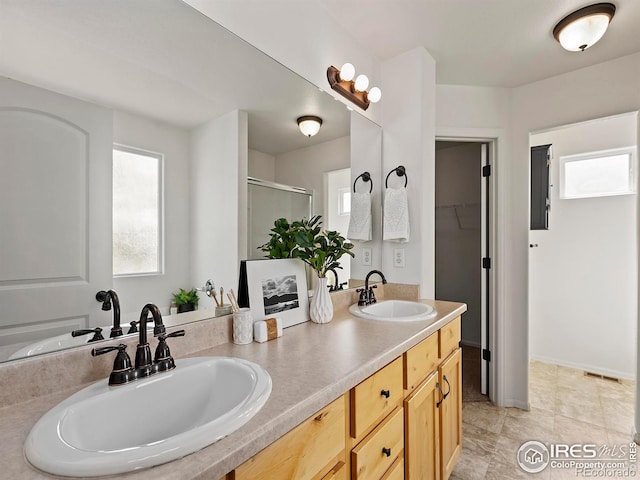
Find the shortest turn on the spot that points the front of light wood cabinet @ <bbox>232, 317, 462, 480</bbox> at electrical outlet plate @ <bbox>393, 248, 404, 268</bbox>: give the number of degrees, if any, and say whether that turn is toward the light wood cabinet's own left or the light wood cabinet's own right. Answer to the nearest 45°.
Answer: approximately 135° to the light wood cabinet's own left

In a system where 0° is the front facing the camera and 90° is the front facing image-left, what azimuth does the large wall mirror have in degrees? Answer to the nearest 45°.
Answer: approximately 315°

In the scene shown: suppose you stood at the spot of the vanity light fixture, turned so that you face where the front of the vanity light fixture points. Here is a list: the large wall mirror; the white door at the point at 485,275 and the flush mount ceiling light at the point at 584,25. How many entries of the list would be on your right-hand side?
1

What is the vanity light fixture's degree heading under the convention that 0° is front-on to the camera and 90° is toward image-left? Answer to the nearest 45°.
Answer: approximately 315°

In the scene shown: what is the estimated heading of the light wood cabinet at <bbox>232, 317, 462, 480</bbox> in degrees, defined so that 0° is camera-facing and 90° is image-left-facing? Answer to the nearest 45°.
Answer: approximately 315°

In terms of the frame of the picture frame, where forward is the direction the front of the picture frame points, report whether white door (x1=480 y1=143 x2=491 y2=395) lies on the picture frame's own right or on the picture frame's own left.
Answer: on the picture frame's own left

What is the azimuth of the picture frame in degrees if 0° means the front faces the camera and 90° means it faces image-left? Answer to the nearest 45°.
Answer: approximately 315°

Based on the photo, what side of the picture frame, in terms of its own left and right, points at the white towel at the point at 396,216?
left
